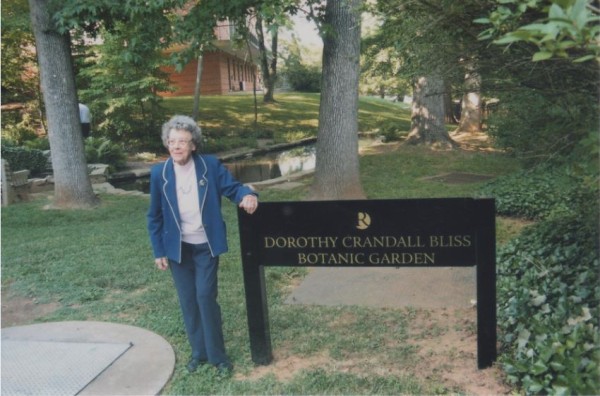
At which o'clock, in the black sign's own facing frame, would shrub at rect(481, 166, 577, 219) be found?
The shrub is roughly at 7 o'clock from the black sign.

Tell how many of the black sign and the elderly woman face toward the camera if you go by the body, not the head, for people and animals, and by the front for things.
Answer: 2

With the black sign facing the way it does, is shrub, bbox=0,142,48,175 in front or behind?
behind

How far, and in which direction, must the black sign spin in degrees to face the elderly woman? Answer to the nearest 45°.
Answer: approximately 90° to its right

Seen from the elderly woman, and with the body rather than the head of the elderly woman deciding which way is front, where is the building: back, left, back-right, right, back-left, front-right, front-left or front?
back

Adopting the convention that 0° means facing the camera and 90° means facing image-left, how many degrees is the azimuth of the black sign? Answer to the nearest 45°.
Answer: approximately 0°

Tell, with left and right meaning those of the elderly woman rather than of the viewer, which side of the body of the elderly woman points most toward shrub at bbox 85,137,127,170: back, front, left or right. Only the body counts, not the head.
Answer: back

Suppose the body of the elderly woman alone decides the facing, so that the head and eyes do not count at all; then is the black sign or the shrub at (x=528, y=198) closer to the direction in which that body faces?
the black sign
